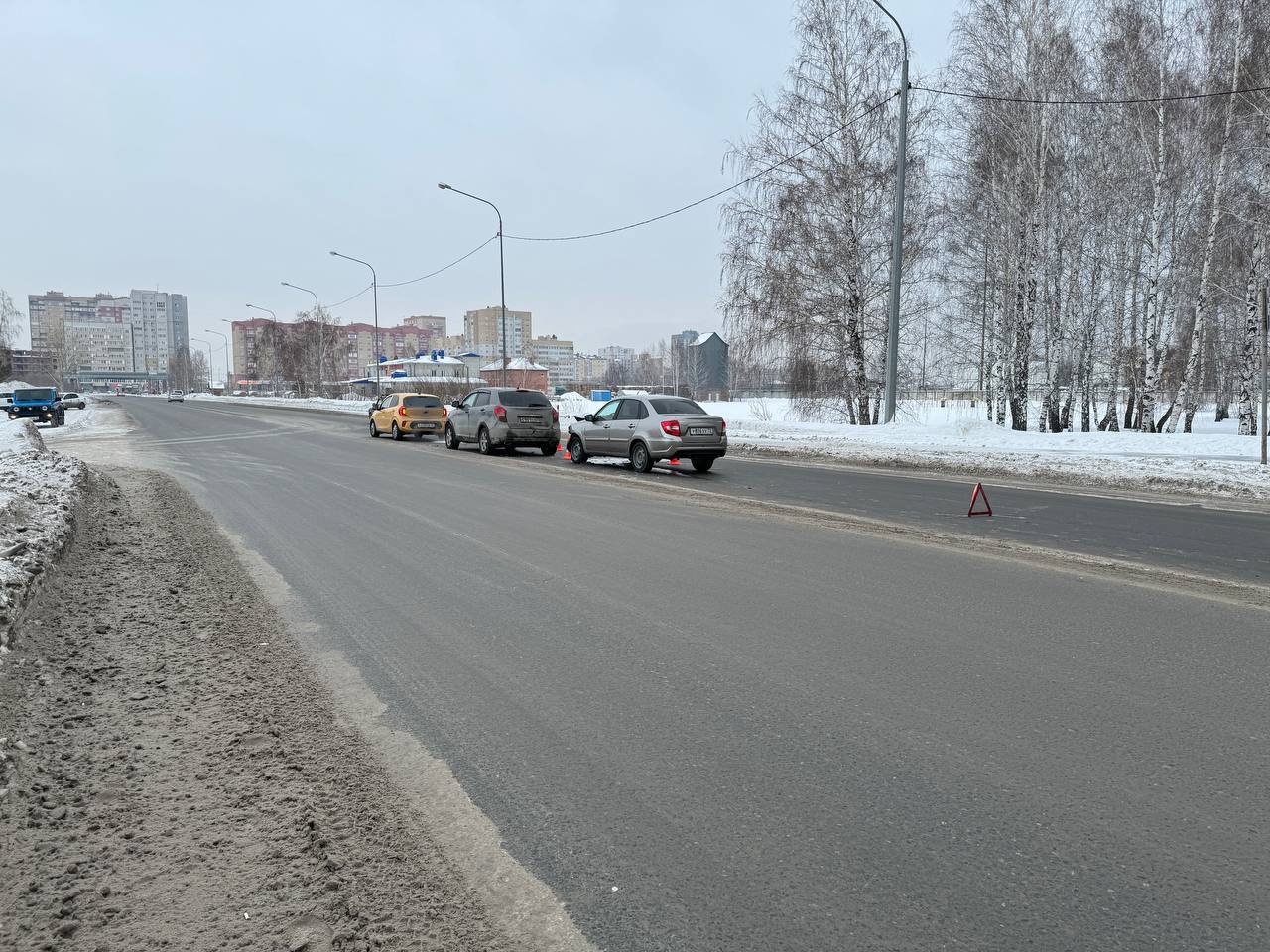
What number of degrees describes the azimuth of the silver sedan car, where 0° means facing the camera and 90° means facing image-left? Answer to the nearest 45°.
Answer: approximately 135°

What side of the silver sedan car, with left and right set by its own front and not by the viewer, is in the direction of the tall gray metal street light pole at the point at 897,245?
right

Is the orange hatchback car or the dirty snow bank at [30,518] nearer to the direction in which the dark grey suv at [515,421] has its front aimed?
the orange hatchback car

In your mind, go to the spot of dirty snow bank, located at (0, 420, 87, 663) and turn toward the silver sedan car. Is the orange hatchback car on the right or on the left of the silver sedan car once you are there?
left

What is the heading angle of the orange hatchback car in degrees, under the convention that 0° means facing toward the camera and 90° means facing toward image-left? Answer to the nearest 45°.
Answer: approximately 135°

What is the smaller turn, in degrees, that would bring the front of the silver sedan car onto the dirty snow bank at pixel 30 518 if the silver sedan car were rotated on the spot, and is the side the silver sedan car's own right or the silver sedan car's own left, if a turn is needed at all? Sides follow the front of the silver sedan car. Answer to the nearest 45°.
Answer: approximately 90° to the silver sedan car's own left

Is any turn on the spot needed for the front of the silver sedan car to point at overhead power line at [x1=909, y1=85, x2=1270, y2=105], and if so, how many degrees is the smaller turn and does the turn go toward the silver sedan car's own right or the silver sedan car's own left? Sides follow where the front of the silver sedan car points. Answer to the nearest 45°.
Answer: approximately 90° to the silver sedan car's own right

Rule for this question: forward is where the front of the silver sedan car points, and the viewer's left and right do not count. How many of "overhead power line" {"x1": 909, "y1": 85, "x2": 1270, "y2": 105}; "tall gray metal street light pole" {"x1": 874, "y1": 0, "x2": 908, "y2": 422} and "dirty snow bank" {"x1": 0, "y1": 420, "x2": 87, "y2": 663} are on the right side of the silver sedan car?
2

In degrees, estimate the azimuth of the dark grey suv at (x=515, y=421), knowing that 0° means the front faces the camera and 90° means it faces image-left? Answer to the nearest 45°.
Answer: approximately 135°

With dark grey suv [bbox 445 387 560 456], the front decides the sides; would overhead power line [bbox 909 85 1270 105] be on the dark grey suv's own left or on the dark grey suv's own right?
on the dark grey suv's own right
